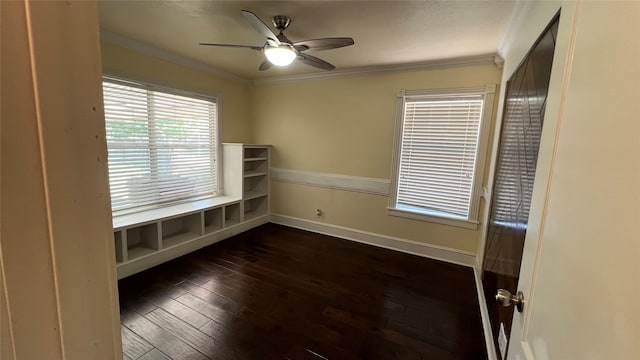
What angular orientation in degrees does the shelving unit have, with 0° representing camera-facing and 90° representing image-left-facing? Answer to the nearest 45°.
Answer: approximately 315°

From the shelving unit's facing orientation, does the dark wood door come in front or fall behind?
in front

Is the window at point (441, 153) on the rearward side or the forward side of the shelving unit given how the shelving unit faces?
on the forward side
